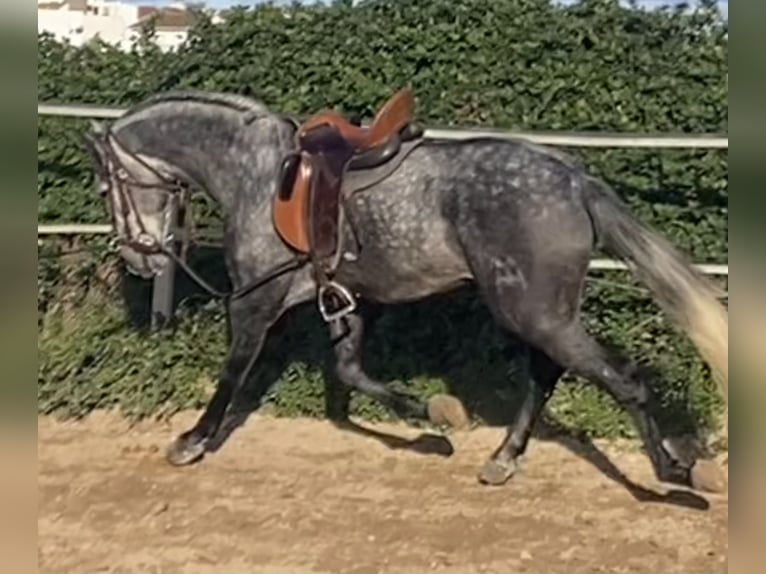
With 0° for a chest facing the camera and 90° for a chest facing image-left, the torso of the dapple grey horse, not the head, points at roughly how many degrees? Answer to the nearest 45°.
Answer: approximately 90°
